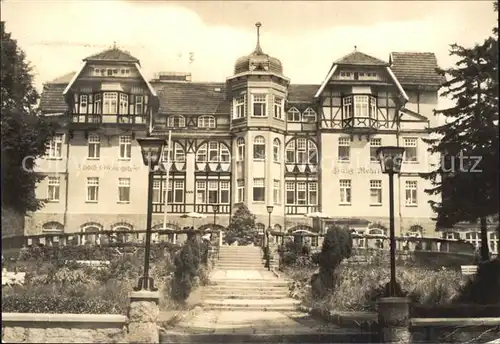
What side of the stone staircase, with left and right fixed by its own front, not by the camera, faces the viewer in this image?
front

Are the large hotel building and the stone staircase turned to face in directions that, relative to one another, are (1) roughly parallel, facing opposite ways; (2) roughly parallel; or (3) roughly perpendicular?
roughly parallel

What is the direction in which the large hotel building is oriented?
toward the camera

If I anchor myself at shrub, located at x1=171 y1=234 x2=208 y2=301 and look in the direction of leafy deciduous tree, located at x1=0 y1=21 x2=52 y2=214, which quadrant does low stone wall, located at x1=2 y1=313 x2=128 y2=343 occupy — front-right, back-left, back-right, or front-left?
back-left

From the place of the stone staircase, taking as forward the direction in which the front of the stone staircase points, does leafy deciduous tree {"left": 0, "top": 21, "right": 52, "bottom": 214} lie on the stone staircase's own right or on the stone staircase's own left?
on the stone staircase's own right

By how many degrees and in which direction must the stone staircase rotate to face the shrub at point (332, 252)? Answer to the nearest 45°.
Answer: approximately 90° to its left
